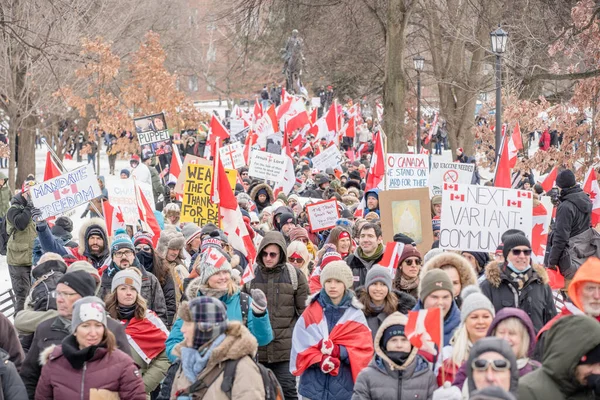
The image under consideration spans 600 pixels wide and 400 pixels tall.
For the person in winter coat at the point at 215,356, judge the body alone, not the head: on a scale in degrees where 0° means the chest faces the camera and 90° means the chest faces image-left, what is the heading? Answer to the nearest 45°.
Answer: approximately 45°

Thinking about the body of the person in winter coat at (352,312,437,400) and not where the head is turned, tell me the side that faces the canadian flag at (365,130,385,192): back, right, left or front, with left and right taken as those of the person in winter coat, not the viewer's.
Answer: back

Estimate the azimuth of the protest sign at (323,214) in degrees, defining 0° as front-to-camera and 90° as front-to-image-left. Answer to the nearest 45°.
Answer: approximately 0°

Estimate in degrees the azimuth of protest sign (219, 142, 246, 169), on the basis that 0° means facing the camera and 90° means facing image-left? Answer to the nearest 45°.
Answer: approximately 0°

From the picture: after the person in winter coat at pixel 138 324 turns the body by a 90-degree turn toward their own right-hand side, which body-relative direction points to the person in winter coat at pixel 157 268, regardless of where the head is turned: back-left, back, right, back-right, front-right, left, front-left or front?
right

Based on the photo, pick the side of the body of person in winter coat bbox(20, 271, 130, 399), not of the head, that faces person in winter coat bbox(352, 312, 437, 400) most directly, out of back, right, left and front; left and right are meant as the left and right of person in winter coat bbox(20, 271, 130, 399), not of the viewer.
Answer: left

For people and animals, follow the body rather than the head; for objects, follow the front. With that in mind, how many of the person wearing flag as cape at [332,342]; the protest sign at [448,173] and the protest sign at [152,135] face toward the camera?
3

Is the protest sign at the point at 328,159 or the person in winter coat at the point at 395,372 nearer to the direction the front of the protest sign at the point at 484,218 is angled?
the person in winter coat
